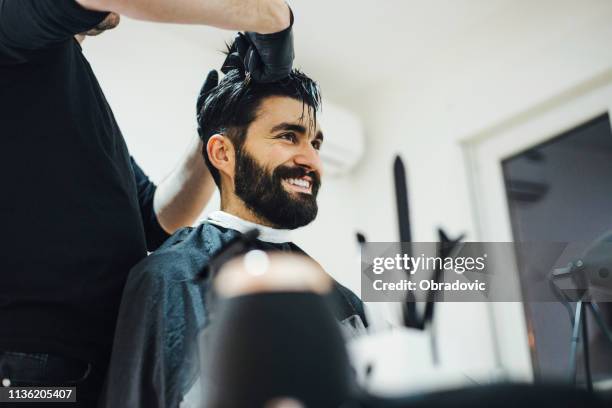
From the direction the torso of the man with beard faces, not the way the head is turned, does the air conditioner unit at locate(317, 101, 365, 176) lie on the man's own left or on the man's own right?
on the man's own left

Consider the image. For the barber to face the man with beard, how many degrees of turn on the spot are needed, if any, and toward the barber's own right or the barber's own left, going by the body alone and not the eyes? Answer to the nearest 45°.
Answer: approximately 45° to the barber's own left

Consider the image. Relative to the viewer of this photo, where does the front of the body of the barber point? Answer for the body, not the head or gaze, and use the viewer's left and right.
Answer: facing to the right of the viewer
